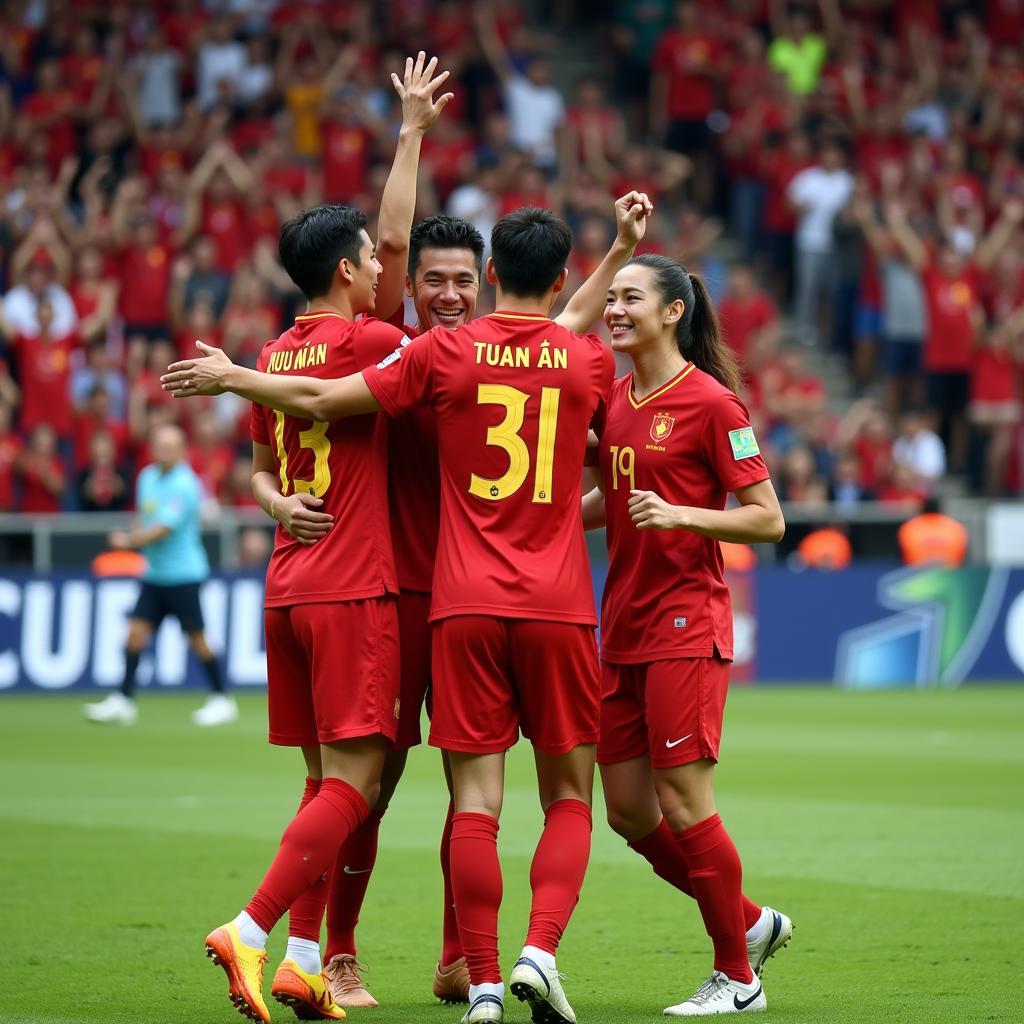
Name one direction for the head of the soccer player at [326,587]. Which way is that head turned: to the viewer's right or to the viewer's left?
to the viewer's right

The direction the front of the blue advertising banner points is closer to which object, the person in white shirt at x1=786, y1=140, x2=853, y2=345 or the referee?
the referee

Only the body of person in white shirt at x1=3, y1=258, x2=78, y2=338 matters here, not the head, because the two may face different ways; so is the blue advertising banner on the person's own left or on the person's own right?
on the person's own left

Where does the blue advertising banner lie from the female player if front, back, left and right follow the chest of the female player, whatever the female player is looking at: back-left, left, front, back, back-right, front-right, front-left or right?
back-right

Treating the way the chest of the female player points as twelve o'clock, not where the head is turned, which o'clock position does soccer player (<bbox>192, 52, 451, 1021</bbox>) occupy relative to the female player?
The soccer player is roughly at 1 o'clock from the female player.

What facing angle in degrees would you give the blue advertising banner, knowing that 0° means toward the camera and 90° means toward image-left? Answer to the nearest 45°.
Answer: approximately 0°

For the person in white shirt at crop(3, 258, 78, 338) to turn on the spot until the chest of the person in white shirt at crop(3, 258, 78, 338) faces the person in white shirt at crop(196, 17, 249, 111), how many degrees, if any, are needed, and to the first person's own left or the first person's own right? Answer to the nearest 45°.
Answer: approximately 135° to the first person's own left

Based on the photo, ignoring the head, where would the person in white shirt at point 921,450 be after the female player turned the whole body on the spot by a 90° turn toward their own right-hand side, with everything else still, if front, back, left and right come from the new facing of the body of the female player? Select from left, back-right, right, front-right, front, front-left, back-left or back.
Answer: front-right

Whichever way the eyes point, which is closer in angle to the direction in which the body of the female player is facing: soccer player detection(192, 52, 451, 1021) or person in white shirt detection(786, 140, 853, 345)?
the soccer player

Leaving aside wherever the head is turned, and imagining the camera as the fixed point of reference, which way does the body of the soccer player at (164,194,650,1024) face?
away from the camera

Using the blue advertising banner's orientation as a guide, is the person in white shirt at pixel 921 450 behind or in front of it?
behind
